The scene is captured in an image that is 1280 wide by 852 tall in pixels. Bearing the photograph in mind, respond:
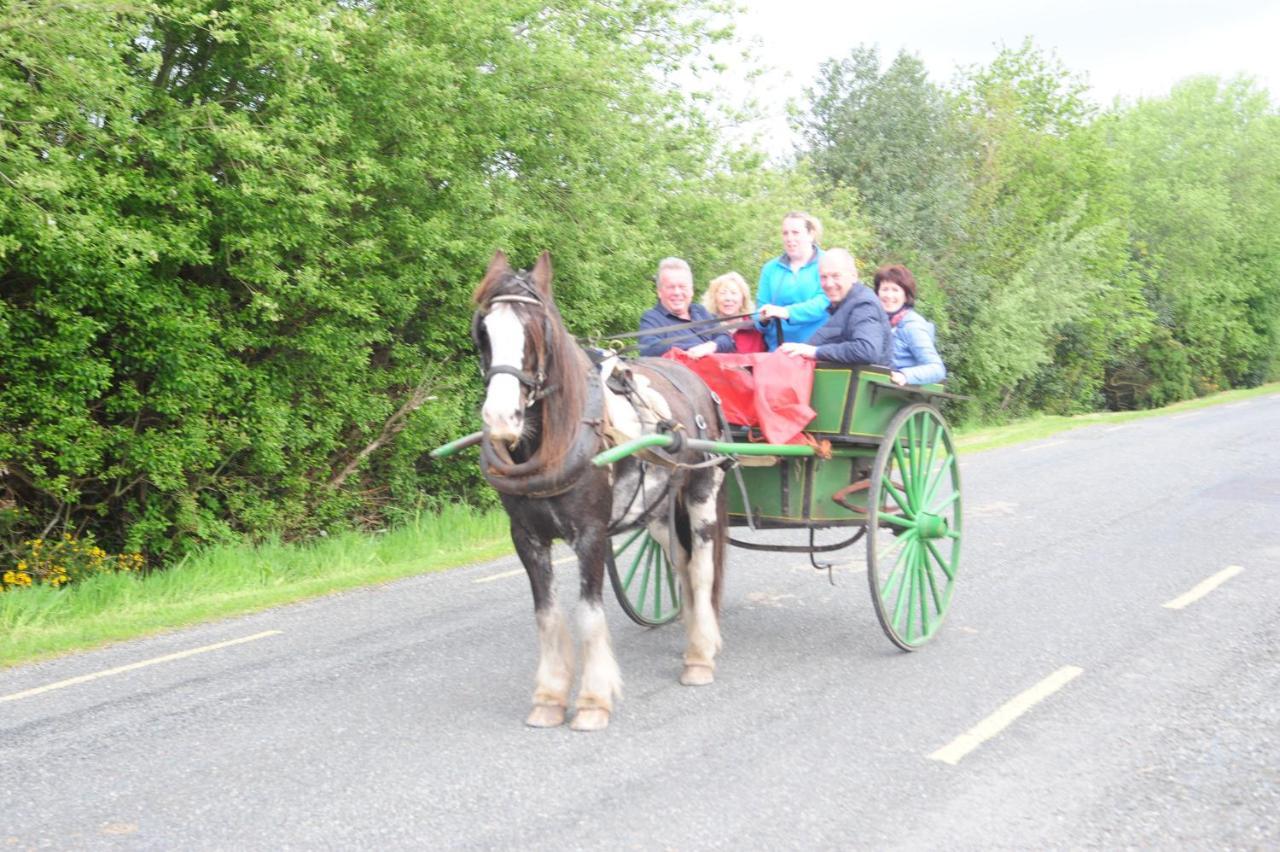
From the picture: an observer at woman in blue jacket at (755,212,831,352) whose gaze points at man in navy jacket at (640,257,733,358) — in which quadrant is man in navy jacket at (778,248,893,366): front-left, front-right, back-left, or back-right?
back-left

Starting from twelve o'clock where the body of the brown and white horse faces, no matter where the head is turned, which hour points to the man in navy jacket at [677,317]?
The man in navy jacket is roughly at 5 o'clock from the brown and white horse.

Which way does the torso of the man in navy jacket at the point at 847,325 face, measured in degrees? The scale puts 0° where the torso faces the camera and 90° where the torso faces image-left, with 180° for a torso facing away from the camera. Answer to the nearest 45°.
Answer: approximately 90°

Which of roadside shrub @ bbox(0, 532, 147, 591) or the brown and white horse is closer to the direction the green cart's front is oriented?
the brown and white horse

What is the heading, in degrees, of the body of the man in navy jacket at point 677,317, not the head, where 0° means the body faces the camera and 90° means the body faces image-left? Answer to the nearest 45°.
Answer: approximately 315°

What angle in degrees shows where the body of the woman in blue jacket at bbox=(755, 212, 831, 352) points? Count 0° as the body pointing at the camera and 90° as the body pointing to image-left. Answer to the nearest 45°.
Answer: approximately 45°

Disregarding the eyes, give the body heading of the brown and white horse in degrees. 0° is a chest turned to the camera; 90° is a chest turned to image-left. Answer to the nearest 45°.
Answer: approximately 45°

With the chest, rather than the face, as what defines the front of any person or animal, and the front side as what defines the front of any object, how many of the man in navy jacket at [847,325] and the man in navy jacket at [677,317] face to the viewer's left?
1

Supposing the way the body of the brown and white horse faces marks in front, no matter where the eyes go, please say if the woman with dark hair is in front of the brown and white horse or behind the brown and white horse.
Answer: behind
